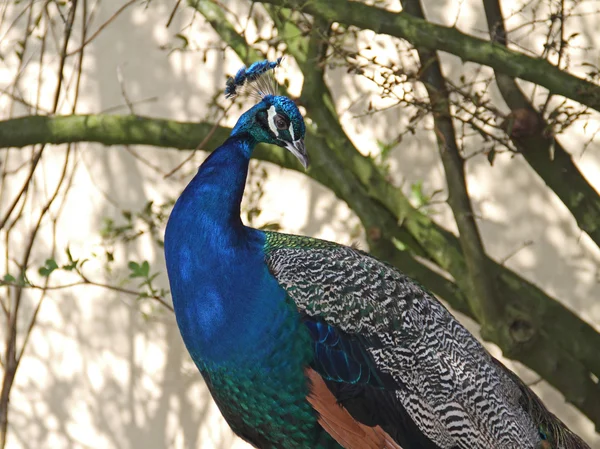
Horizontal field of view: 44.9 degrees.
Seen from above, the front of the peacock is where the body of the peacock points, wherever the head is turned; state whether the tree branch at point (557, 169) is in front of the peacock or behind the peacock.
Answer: behind

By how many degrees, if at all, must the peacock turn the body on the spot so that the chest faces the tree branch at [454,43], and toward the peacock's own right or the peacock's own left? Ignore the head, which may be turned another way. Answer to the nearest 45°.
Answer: approximately 180°

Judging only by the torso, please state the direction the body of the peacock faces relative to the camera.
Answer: to the viewer's left
